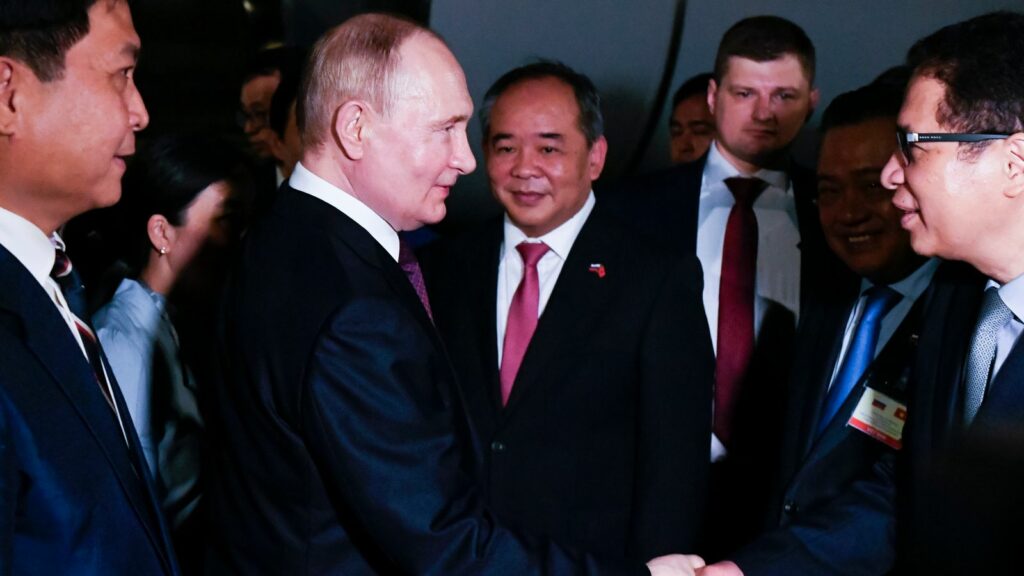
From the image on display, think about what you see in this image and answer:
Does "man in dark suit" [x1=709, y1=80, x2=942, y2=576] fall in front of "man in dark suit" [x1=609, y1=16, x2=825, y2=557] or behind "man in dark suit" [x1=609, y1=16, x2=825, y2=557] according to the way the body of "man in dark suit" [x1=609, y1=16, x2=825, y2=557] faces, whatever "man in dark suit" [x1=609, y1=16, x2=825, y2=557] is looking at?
in front

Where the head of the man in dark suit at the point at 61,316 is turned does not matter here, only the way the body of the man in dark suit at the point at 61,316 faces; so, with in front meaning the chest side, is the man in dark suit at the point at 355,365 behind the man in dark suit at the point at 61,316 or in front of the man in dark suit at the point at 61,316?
in front

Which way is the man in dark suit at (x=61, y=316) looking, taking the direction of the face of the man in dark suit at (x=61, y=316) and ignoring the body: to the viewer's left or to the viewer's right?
to the viewer's right

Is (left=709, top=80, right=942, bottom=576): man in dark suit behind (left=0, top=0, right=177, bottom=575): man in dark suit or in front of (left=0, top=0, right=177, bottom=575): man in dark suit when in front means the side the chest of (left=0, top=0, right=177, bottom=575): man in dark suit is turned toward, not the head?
in front

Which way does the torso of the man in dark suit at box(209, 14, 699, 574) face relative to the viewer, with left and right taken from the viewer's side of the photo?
facing to the right of the viewer

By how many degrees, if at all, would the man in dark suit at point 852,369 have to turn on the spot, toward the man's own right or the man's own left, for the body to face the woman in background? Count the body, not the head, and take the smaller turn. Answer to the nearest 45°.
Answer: approximately 45° to the man's own right

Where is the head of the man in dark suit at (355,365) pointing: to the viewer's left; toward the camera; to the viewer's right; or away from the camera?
to the viewer's right

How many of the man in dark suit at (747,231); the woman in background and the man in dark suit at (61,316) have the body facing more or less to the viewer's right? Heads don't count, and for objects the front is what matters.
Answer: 2

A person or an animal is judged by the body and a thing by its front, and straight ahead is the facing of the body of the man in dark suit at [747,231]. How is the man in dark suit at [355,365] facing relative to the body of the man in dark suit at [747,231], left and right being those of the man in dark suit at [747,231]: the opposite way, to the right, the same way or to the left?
to the left

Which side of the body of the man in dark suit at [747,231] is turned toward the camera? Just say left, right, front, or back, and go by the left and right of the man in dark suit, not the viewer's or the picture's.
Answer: front

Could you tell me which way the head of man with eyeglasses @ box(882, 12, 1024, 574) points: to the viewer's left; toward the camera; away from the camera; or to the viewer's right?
to the viewer's left

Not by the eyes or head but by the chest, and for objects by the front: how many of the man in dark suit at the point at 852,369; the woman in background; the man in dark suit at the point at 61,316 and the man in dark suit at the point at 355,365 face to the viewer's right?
3

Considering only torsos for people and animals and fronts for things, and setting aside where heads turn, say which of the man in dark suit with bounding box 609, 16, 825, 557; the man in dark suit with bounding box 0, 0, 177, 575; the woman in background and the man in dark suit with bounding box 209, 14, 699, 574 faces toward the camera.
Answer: the man in dark suit with bounding box 609, 16, 825, 557

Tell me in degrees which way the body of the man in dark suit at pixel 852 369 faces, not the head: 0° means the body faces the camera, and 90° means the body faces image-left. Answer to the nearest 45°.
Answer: approximately 45°

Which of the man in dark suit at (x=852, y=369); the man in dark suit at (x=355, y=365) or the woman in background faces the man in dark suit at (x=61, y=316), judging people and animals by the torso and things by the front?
the man in dark suit at (x=852, y=369)

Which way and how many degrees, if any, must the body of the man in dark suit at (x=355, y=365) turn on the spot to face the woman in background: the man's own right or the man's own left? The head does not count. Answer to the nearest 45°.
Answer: approximately 135° to the man's own left

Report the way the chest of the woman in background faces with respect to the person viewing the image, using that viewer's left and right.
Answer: facing to the right of the viewer
